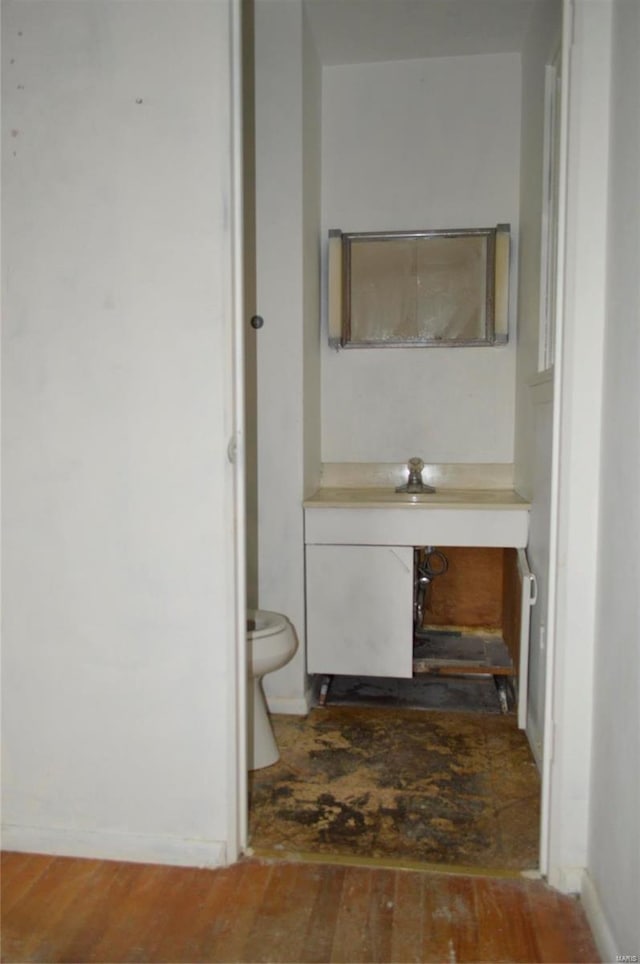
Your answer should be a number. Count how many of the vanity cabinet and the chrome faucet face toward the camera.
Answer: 2

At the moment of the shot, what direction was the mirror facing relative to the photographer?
facing the viewer

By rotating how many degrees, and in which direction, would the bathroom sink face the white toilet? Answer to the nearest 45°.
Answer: approximately 45° to its right

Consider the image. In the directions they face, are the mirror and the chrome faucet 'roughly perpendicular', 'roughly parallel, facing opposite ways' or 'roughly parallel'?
roughly parallel

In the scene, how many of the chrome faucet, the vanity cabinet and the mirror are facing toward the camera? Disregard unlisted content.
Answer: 3

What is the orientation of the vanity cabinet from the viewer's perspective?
toward the camera
